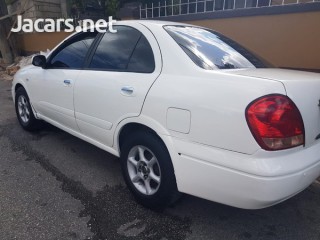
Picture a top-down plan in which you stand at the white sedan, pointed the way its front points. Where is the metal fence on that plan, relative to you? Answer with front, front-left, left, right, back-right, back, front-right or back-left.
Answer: front-right

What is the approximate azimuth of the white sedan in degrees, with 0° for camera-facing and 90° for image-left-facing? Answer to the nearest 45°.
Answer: approximately 135°
